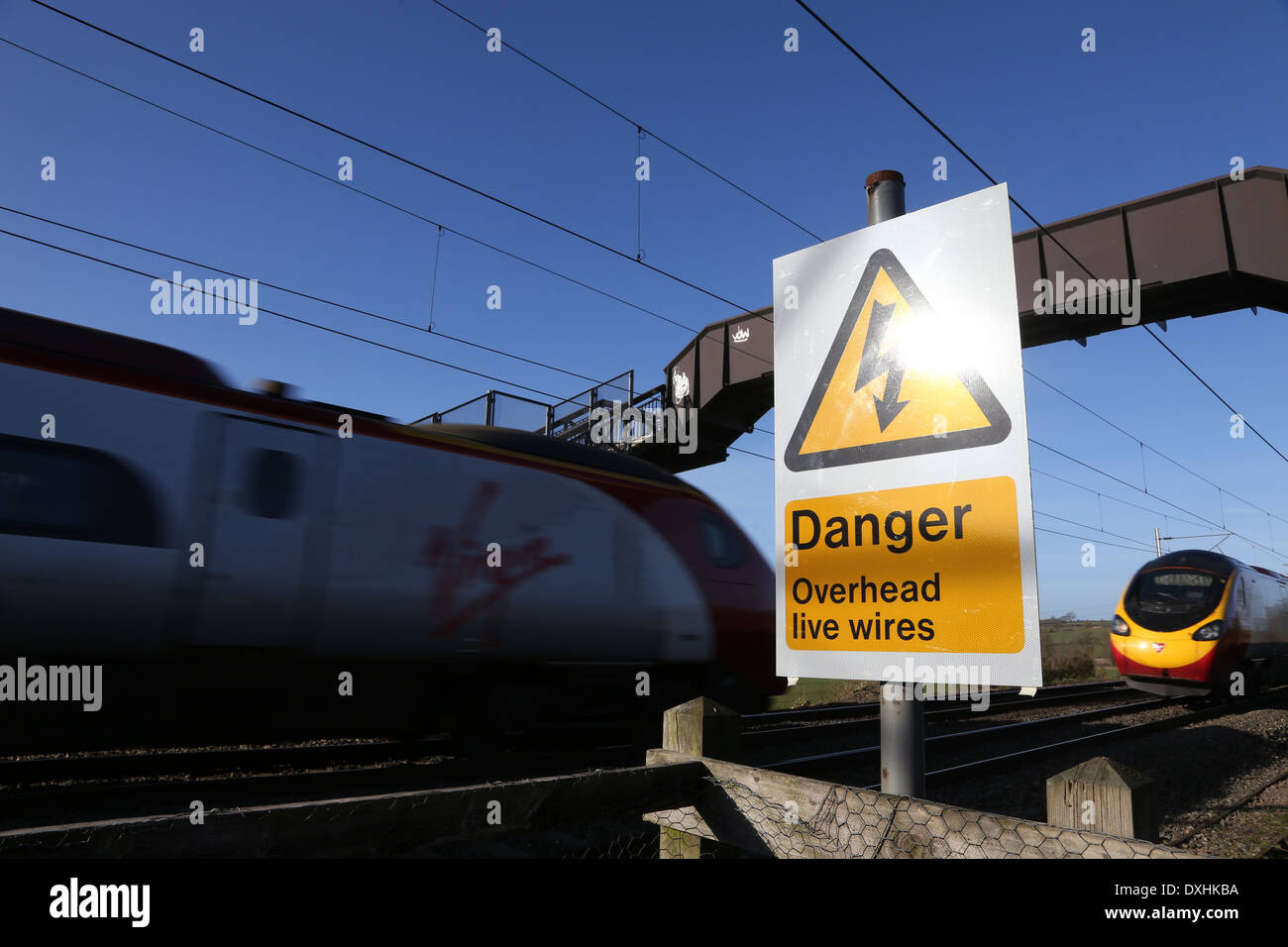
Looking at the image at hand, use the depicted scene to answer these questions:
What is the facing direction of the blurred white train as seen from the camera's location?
facing away from the viewer and to the right of the viewer

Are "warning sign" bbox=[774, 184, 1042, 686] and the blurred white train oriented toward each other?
no

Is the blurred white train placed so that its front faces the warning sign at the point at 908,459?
no

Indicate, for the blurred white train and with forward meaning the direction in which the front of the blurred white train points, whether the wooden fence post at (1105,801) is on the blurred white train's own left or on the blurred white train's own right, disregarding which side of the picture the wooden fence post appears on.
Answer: on the blurred white train's own right

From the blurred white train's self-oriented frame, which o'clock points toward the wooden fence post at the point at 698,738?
The wooden fence post is roughly at 4 o'clock from the blurred white train.

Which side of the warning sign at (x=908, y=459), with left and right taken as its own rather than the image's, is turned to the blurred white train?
right

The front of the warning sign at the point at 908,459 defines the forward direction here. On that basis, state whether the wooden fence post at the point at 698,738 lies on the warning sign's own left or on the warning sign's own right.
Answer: on the warning sign's own right

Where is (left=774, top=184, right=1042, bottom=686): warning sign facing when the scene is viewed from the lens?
facing the viewer and to the left of the viewer
